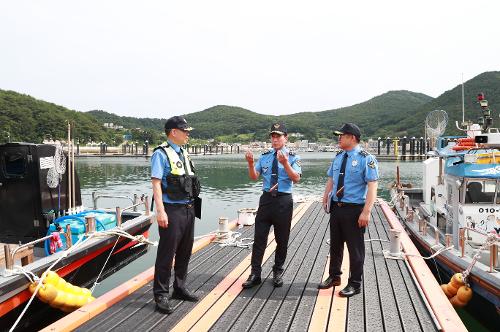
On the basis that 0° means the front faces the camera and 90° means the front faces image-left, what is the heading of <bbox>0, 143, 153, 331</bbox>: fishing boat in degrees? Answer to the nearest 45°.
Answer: approximately 225°

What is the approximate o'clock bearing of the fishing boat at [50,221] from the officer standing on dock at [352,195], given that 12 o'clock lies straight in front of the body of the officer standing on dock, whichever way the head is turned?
The fishing boat is roughly at 2 o'clock from the officer standing on dock.

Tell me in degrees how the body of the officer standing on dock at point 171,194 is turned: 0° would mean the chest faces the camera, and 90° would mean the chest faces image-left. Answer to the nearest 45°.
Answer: approximately 315°

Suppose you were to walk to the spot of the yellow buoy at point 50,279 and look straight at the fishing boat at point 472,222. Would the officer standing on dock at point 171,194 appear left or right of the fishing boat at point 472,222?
right

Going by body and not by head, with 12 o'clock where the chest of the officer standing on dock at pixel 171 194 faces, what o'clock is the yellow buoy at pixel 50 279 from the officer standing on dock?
The yellow buoy is roughly at 6 o'clock from the officer standing on dock.

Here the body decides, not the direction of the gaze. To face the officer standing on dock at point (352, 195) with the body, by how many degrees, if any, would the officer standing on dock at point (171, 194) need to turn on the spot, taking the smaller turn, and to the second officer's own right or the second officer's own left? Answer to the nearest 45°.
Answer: approximately 45° to the second officer's own left

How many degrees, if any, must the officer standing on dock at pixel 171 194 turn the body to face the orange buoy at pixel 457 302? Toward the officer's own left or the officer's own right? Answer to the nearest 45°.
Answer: approximately 45° to the officer's own left

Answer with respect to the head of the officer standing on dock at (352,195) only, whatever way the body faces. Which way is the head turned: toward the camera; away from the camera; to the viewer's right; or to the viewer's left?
to the viewer's left

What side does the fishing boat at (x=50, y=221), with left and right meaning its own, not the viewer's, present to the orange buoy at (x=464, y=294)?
right

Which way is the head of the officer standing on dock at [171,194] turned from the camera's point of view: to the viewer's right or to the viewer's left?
to the viewer's right

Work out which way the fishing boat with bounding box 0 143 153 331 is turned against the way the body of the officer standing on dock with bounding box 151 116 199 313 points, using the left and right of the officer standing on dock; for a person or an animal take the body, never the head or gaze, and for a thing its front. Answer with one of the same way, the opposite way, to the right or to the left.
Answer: to the left

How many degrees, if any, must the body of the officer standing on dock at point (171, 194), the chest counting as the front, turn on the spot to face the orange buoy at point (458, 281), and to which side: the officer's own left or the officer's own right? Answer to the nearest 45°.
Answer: approximately 45° to the officer's own left
